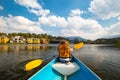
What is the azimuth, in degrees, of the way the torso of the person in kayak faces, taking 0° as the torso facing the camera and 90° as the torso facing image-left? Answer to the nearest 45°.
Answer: approximately 180°

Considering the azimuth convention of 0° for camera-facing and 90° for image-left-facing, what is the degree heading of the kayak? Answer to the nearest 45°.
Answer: approximately 180°
